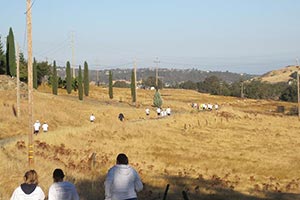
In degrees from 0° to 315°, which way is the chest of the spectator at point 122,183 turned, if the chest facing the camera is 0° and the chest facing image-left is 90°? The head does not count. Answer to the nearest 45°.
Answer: approximately 180°

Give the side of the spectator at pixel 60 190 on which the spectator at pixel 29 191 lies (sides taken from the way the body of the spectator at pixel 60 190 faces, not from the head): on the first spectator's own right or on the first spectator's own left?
on the first spectator's own left

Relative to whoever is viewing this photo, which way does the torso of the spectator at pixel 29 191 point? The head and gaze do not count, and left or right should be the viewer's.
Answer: facing away from the viewer

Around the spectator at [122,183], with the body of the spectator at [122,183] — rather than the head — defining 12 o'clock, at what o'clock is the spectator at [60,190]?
the spectator at [60,190] is roughly at 8 o'clock from the spectator at [122,183].

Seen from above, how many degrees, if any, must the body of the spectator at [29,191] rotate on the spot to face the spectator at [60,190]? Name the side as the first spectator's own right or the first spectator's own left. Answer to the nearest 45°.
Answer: approximately 90° to the first spectator's own right

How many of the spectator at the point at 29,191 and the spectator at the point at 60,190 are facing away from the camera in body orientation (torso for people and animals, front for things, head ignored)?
2

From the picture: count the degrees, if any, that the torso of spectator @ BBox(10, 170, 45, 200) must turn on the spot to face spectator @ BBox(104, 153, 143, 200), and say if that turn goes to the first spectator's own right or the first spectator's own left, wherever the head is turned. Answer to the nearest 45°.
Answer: approximately 90° to the first spectator's own right

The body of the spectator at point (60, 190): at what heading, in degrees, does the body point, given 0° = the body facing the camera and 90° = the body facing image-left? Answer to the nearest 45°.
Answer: approximately 180°
